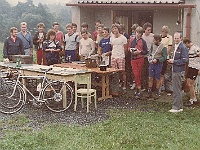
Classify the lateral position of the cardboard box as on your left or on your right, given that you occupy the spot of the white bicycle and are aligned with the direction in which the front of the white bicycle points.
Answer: on your right

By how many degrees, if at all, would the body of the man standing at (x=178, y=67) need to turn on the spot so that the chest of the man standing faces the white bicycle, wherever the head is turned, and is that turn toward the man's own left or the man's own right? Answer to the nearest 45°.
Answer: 0° — they already face it

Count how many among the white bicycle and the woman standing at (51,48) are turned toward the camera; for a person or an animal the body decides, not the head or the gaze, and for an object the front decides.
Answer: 1

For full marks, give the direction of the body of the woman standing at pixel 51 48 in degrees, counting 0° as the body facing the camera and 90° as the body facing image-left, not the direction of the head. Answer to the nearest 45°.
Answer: approximately 0°

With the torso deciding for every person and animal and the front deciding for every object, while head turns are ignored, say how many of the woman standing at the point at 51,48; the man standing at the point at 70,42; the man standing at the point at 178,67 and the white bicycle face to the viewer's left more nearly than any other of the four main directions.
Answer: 2

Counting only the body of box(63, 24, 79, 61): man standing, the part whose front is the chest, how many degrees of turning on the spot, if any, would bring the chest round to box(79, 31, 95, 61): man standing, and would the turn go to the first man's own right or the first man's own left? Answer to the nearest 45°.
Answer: approximately 45° to the first man's own left

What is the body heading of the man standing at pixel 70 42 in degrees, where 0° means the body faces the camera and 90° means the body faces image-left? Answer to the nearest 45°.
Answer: approximately 0°

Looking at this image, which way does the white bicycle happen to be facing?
to the viewer's left

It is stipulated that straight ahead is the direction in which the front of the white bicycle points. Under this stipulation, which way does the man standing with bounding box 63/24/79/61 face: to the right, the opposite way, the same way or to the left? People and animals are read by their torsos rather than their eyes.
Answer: to the left

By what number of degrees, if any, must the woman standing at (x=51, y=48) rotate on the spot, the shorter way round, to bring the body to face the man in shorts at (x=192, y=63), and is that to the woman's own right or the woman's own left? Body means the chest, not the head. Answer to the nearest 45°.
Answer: approximately 45° to the woman's own left

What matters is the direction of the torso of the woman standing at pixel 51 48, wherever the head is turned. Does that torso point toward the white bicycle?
yes

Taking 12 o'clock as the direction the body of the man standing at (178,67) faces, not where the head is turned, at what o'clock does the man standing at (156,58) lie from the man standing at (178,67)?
the man standing at (156,58) is roughly at 2 o'clock from the man standing at (178,67).
